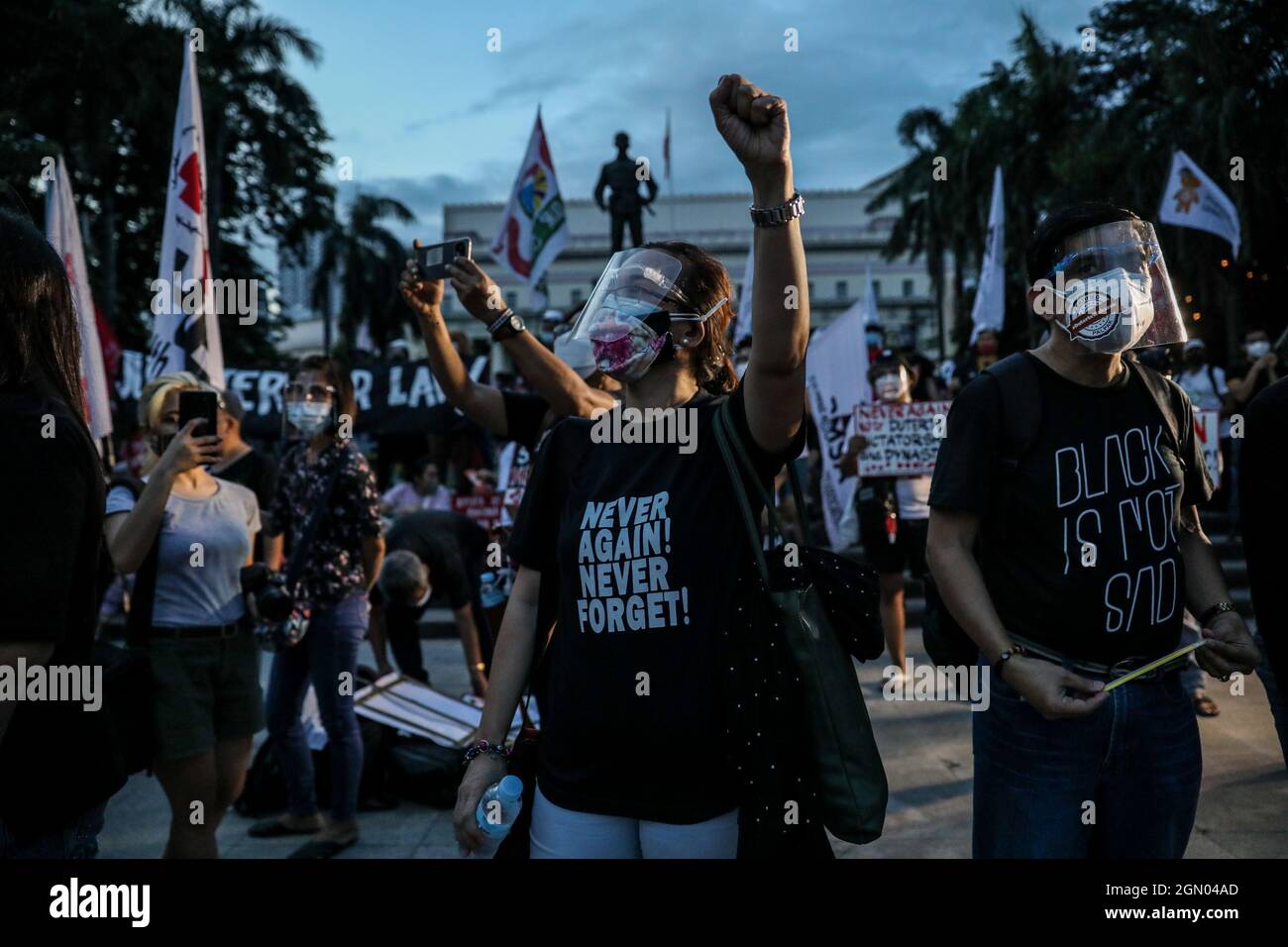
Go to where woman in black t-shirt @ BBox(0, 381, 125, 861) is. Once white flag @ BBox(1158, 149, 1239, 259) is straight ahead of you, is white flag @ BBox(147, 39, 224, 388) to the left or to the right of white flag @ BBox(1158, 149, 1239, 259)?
left

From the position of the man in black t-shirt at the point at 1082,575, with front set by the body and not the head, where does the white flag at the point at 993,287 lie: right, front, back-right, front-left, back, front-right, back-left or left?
back-left

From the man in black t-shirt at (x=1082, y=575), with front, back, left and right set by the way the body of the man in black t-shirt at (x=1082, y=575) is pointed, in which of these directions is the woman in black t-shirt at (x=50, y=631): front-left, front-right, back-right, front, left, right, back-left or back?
right

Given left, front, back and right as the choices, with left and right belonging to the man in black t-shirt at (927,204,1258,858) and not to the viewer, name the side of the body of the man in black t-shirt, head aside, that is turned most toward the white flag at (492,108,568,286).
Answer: back

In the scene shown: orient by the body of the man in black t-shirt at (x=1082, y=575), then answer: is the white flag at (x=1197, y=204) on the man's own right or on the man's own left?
on the man's own left

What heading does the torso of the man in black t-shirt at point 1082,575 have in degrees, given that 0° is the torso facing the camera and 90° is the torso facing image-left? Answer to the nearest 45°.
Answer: approximately 315°

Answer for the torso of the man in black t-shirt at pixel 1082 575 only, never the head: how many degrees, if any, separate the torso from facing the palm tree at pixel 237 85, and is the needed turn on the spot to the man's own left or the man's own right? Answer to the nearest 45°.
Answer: approximately 180°

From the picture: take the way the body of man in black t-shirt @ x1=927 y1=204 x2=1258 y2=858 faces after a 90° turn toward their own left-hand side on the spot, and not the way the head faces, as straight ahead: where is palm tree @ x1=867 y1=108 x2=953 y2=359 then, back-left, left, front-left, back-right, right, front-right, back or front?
front-left

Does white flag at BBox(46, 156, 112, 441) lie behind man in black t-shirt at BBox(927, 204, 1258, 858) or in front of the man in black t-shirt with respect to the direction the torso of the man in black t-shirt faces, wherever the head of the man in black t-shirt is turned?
behind

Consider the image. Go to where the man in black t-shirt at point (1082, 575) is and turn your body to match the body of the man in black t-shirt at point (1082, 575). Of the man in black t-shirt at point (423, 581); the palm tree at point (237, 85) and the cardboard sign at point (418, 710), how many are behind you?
3

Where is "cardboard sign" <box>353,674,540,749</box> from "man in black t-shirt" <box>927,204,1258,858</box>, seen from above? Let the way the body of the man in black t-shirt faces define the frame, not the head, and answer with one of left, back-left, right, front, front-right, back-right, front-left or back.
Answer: back
